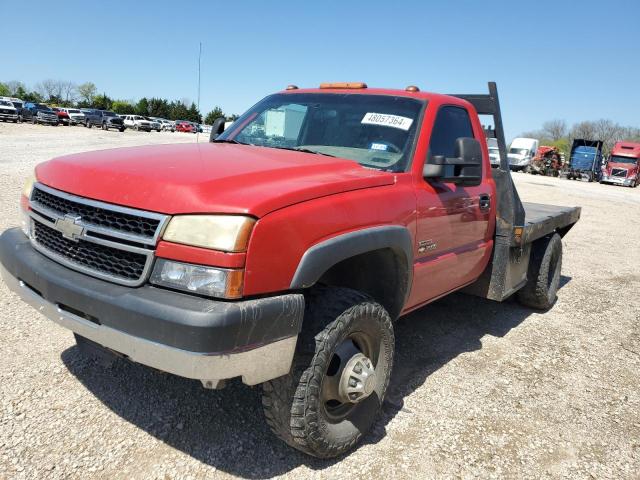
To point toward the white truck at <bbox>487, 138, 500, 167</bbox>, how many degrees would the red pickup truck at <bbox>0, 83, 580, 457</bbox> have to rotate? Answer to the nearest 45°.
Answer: approximately 180°

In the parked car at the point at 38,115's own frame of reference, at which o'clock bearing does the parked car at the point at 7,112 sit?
the parked car at the point at 7,112 is roughly at 3 o'clock from the parked car at the point at 38,115.

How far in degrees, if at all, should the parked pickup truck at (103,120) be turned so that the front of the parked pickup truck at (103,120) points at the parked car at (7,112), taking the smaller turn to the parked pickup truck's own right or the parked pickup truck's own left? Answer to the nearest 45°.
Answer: approximately 90° to the parked pickup truck's own right

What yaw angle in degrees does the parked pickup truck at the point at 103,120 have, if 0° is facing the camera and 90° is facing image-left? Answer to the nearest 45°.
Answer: approximately 315°

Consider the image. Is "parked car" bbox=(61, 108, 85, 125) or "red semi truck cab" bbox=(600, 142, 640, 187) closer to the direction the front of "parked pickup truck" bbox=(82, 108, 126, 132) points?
the red semi truck cab
